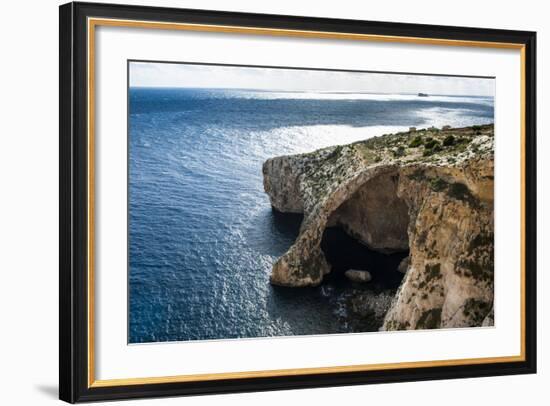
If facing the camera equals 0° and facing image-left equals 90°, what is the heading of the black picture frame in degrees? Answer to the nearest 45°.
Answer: approximately 315°
